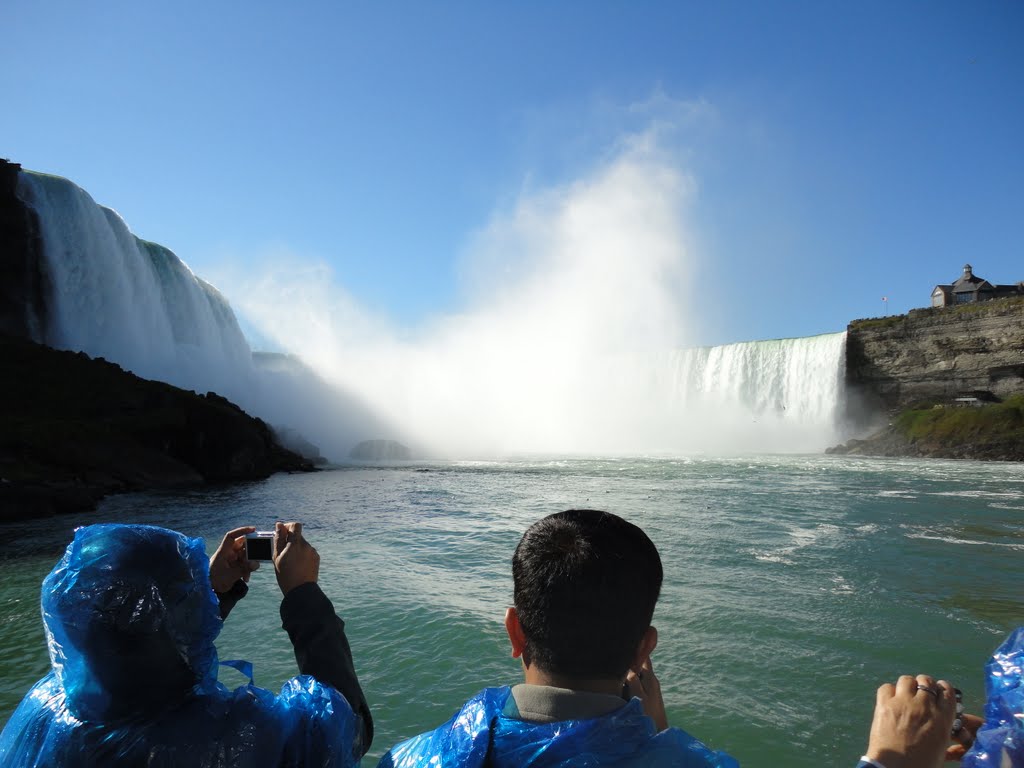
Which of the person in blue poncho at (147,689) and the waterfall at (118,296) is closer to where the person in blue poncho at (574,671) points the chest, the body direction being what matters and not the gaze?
the waterfall

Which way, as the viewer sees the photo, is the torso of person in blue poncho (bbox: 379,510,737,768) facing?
away from the camera

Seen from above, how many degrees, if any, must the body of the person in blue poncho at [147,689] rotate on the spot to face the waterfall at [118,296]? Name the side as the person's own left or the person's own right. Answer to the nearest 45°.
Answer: approximately 45° to the person's own left

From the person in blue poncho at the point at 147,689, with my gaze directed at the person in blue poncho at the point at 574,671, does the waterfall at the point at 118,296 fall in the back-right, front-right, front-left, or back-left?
back-left

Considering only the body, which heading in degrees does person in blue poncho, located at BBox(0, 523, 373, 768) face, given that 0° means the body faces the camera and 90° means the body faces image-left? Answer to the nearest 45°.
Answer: approximately 225°

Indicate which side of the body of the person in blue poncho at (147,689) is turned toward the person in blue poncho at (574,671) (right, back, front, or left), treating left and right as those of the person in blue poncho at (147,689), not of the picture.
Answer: right

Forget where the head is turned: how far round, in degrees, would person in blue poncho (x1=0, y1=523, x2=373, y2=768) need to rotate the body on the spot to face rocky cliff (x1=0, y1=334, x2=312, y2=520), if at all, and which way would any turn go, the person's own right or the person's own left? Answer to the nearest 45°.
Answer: approximately 45° to the person's own left

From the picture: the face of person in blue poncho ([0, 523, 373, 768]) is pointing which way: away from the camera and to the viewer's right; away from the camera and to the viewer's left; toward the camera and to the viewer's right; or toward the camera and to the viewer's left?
away from the camera and to the viewer's right

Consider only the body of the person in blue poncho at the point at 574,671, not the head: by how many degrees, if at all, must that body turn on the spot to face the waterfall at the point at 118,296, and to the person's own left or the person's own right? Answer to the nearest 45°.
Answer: approximately 45° to the person's own left

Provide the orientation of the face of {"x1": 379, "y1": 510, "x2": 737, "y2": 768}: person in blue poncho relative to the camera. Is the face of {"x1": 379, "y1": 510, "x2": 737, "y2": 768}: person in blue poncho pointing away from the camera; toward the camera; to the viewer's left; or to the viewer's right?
away from the camera
